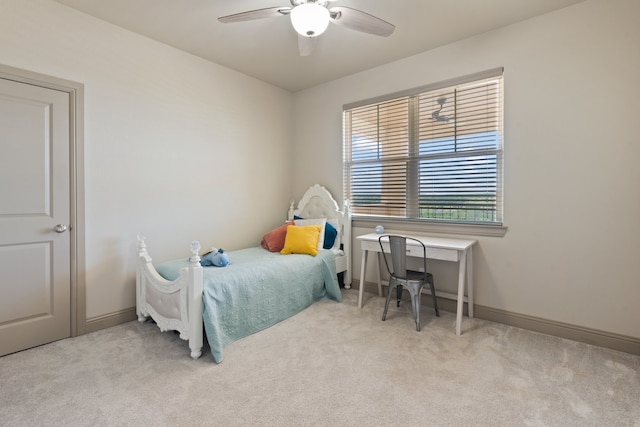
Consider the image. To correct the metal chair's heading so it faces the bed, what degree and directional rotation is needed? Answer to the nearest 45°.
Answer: approximately 135° to its left

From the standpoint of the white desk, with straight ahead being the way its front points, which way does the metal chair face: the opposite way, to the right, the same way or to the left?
the opposite way

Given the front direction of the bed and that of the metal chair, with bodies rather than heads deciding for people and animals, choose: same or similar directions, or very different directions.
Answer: very different directions

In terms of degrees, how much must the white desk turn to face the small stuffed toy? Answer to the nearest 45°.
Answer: approximately 45° to its right

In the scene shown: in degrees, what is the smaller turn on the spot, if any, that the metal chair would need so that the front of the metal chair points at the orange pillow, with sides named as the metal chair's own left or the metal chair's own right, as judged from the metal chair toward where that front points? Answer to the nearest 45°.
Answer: approximately 135° to the metal chair's own left

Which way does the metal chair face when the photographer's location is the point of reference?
facing away from the viewer and to the right of the viewer

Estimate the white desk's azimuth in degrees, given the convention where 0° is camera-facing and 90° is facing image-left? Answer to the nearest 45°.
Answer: approximately 45°

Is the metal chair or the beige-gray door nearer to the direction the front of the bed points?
the beige-gray door

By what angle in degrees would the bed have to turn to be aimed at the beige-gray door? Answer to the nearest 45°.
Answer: approximately 45° to its right

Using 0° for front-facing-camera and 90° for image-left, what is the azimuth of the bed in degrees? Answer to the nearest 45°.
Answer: approximately 45°
